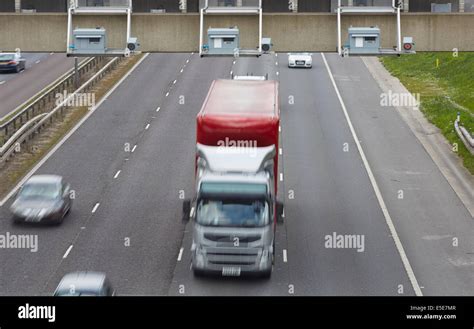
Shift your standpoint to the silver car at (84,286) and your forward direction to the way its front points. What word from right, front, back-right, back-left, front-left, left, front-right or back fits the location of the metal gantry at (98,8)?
back

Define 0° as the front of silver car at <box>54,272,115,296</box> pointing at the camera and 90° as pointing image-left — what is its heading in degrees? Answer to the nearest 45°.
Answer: approximately 0°

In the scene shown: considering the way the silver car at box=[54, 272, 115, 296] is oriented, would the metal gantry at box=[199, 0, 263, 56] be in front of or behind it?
behind

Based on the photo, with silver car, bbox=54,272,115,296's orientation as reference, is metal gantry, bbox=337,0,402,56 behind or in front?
behind

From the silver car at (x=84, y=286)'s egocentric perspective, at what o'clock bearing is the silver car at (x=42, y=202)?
the silver car at (x=42, y=202) is roughly at 6 o'clock from the silver car at (x=84, y=286).

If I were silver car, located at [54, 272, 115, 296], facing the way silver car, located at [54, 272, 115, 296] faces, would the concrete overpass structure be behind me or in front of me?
behind
